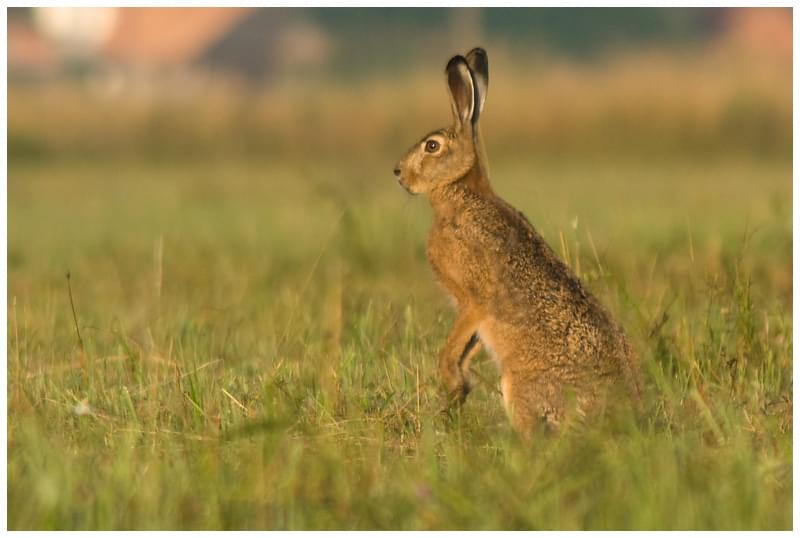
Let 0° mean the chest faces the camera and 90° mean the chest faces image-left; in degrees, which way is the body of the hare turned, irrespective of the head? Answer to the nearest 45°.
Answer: approximately 90°
